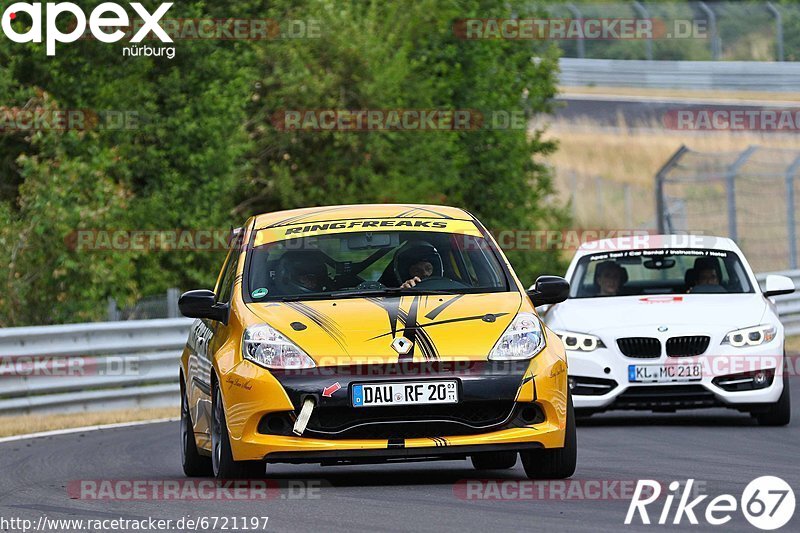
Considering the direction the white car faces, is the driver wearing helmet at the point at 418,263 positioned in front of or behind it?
in front

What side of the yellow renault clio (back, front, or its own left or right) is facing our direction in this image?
front

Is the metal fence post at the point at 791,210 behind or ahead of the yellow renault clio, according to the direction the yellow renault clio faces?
behind

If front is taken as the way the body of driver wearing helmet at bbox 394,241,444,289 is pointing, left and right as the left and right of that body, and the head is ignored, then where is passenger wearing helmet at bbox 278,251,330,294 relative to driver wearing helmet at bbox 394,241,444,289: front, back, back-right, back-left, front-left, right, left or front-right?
right

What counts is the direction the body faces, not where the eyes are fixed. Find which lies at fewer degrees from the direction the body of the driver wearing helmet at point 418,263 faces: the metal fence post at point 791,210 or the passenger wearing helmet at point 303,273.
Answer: the passenger wearing helmet

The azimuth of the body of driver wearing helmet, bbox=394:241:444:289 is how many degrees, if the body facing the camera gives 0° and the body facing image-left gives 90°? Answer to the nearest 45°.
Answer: approximately 0°

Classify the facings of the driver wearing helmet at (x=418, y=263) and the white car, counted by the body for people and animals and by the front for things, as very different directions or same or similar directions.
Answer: same or similar directions

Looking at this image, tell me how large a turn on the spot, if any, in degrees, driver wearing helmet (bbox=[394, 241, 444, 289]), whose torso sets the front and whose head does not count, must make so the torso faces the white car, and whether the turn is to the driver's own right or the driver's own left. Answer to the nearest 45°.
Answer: approximately 135° to the driver's own left

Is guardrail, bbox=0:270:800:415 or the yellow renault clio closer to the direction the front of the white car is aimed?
the yellow renault clio

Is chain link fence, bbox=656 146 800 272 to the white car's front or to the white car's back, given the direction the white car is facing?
to the back

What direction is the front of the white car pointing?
toward the camera

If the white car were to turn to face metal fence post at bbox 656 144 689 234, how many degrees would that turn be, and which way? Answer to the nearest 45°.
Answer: approximately 180°

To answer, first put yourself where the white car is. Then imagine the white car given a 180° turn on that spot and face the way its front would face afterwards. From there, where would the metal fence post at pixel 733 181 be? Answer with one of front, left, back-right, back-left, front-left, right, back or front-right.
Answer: front

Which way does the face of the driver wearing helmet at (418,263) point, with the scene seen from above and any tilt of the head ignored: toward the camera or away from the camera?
toward the camera
